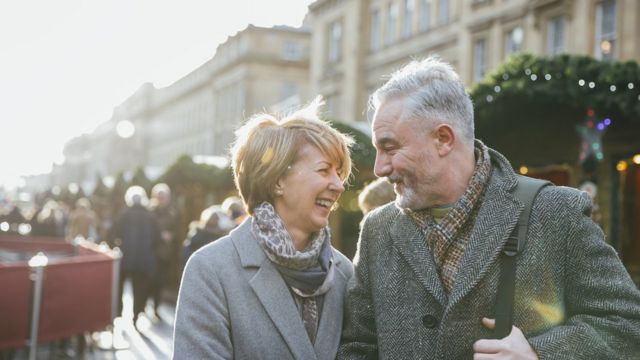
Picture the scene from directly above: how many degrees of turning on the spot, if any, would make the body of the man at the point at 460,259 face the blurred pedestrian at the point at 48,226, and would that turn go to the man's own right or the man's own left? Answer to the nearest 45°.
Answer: approximately 90° to the man's own right

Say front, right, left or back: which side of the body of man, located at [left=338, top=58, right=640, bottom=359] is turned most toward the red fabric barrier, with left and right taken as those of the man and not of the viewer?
right

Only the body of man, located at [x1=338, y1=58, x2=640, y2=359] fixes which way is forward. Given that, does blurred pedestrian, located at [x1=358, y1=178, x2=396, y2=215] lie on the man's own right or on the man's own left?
on the man's own right

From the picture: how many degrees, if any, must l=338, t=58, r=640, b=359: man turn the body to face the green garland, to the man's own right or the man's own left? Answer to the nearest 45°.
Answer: approximately 135° to the man's own right

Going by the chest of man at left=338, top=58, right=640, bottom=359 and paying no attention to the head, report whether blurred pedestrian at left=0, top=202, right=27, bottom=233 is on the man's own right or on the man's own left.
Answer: on the man's own right

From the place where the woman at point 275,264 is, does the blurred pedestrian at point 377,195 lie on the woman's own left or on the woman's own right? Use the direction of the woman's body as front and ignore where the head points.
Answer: on the woman's own left

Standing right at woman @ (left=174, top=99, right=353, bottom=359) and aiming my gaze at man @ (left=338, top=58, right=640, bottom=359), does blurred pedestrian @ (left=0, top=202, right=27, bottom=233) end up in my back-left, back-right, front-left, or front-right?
back-left

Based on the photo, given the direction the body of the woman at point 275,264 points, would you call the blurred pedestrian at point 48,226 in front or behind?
behind

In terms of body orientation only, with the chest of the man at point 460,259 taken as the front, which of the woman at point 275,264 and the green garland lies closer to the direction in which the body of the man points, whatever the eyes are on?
the woman

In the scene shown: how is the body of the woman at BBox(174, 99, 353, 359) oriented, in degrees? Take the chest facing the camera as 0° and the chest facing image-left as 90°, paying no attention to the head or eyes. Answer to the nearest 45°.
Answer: approximately 315°
